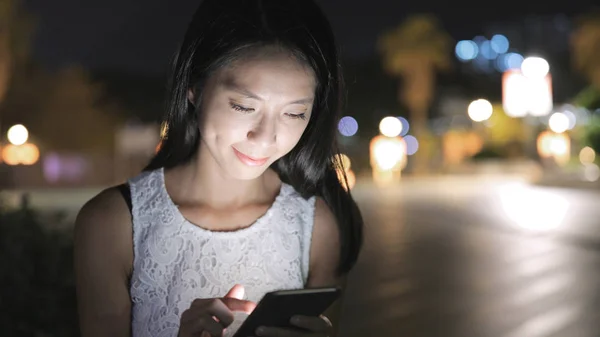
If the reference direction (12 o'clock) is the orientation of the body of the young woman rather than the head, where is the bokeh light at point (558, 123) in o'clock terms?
The bokeh light is roughly at 7 o'clock from the young woman.

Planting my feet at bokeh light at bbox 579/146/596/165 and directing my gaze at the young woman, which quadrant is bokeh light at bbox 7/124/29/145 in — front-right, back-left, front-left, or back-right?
front-right

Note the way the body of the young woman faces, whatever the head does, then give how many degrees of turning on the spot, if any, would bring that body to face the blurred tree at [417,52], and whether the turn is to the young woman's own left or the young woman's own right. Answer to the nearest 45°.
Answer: approximately 180°

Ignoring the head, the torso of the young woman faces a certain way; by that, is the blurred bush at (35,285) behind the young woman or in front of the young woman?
behind

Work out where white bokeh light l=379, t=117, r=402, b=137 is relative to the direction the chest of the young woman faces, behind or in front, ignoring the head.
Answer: behind

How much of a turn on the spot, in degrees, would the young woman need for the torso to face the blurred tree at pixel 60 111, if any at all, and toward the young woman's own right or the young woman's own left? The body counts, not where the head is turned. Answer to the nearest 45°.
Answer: approximately 180°

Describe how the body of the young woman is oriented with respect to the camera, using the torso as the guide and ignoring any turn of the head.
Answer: toward the camera

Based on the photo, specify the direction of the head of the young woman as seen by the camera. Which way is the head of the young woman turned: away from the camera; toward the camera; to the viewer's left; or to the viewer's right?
toward the camera

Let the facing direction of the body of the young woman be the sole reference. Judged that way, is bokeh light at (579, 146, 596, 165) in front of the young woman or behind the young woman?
behind

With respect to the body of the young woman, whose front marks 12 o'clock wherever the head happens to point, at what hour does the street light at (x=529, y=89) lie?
The street light is roughly at 7 o'clock from the young woman.
